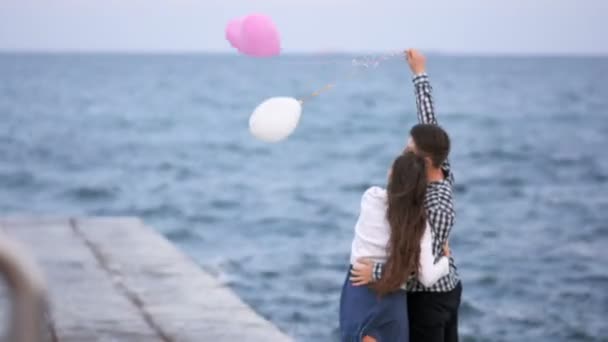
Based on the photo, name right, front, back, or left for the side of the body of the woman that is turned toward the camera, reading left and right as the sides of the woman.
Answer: back

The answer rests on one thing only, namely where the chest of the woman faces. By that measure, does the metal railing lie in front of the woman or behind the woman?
behind
